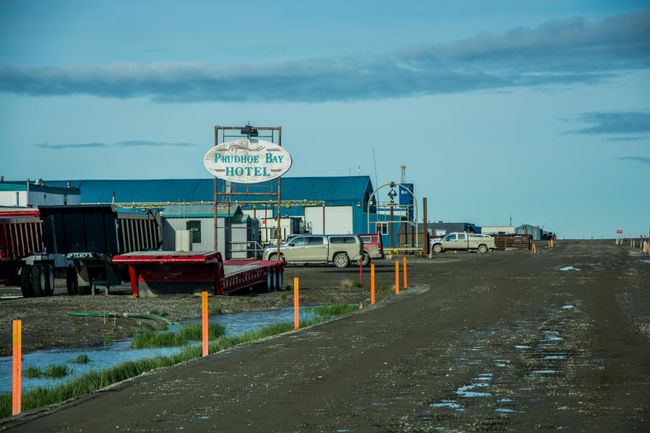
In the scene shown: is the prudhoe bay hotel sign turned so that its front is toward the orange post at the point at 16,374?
yes

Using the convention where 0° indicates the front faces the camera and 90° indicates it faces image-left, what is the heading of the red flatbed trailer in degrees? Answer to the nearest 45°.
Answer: approximately 45°

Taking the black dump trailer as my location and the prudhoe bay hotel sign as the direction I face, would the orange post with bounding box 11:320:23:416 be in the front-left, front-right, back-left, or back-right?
back-right

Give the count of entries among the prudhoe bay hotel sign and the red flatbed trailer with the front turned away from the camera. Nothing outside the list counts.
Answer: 0

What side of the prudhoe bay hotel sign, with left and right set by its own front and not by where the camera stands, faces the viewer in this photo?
front

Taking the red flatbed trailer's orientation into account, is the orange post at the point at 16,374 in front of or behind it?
in front

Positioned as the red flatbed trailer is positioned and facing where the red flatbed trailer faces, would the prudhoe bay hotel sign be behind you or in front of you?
behind

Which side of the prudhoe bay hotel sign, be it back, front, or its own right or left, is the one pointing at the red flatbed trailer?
front
